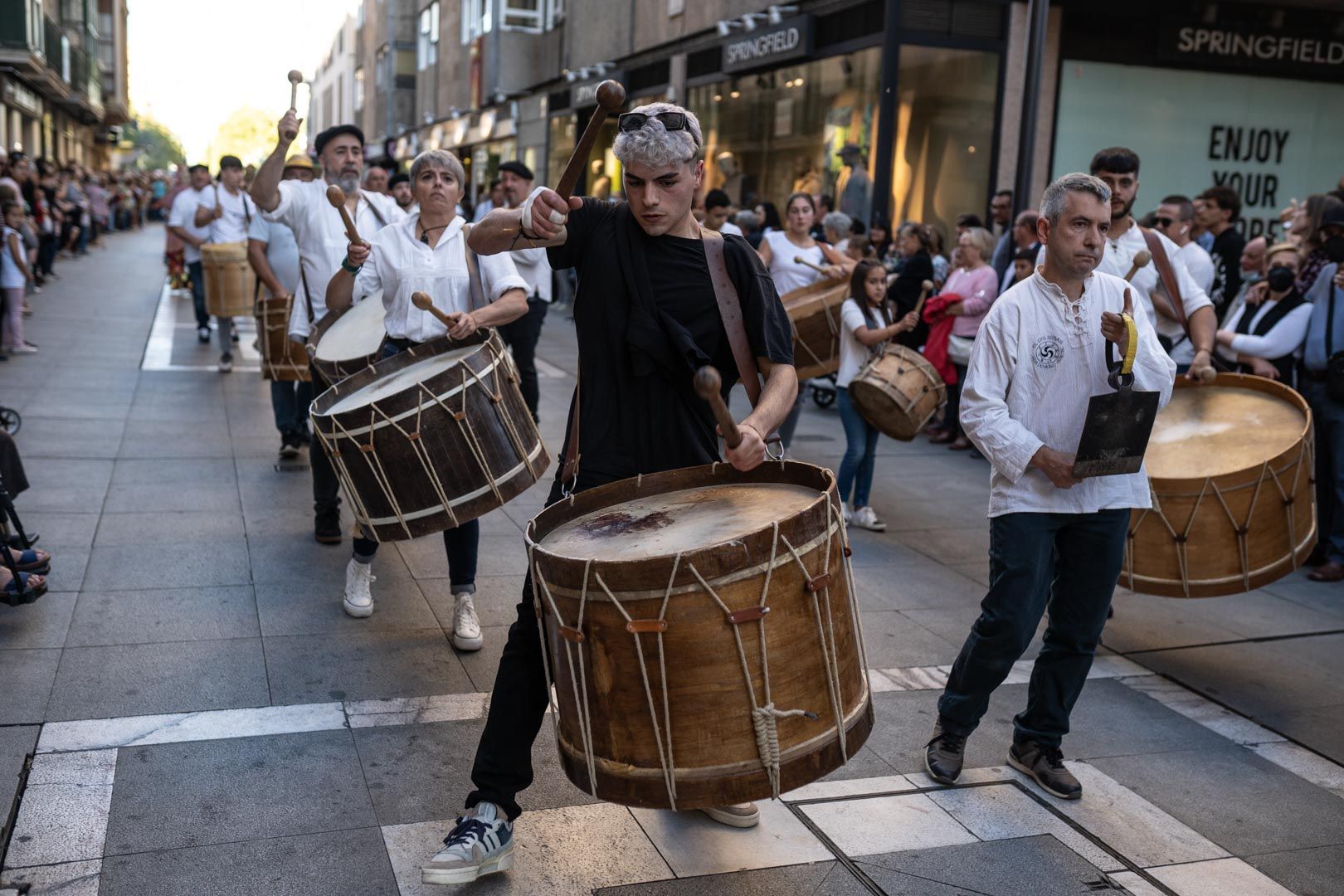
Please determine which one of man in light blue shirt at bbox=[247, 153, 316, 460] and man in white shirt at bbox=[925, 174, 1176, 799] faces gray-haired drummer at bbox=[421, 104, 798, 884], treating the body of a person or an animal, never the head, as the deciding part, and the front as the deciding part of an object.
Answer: man in light blue shirt at bbox=[247, 153, 316, 460]

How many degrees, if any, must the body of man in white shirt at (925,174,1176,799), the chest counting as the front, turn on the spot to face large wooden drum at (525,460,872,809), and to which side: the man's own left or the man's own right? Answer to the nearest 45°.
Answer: approximately 90° to the man's own right

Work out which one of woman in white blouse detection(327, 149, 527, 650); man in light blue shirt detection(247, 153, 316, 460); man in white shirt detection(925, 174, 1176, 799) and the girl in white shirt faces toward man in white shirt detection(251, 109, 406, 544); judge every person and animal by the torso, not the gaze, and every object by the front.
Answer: man in light blue shirt detection(247, 153, 316, 460)

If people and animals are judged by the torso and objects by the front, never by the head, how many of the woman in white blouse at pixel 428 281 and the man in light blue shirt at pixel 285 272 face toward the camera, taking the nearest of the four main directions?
2

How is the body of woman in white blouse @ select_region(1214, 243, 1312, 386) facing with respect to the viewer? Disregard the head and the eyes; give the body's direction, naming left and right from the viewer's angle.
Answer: facing the viewer and to the left of the viewer

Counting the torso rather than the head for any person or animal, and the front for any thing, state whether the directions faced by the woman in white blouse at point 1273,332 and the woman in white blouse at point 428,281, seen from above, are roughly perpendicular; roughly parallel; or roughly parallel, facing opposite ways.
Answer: roughly perpendicular

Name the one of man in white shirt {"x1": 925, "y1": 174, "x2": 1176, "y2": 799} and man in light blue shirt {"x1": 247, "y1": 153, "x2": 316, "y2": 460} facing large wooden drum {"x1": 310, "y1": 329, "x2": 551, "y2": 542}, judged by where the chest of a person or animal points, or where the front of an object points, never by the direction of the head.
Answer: man in light blue shirt {"x1": 247, "y1": 153, "x2": 316, "y2": 460}

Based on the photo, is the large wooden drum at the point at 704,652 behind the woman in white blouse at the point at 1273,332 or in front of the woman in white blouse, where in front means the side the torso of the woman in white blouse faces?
in front

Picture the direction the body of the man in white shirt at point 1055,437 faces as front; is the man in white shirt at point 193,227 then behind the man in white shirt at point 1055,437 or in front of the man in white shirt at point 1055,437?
behind
